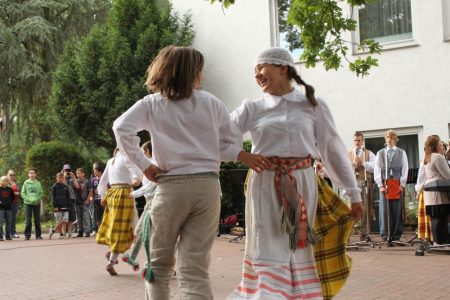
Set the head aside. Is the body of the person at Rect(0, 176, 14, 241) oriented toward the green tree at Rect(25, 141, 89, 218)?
no

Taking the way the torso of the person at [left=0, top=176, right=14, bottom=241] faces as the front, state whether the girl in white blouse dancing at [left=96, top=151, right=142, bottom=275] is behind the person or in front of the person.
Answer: in front

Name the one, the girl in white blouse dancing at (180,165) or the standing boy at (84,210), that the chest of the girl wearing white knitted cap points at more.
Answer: the girl in white blouse dancing

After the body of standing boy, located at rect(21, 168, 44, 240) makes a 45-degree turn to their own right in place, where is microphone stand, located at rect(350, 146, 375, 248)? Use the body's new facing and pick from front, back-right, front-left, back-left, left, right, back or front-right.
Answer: left

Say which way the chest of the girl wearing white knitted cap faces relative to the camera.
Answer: toward the camera

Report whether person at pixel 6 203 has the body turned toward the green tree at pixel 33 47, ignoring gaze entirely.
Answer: no

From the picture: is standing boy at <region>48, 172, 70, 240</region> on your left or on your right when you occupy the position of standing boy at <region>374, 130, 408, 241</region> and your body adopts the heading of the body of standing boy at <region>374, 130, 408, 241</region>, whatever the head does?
on your right

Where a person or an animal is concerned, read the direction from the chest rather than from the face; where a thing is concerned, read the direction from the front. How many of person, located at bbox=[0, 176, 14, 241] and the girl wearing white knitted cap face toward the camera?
2

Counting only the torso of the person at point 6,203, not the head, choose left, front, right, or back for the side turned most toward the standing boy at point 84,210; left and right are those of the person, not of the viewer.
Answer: left

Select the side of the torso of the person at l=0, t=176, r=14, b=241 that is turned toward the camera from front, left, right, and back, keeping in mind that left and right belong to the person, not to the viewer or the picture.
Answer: front

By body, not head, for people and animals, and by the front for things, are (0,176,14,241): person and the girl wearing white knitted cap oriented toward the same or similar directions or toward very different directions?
same or similar directions

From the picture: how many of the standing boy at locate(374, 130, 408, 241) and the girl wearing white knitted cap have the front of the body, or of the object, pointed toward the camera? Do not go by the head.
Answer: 2

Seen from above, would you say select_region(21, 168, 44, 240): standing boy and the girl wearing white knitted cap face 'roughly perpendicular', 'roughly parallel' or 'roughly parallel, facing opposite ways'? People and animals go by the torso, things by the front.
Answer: roughly parallel

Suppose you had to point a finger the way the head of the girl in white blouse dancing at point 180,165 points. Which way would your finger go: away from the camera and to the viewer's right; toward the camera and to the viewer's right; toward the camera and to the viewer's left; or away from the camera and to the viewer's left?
away from the camera and to the viewer's right

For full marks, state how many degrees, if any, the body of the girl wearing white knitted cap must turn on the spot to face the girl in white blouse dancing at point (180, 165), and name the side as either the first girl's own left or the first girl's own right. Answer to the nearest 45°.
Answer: approximately 45° to the first girl's own right

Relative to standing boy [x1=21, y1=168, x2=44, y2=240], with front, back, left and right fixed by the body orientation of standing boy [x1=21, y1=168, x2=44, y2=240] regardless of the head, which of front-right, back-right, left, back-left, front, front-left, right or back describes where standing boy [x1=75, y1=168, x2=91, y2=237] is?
left
